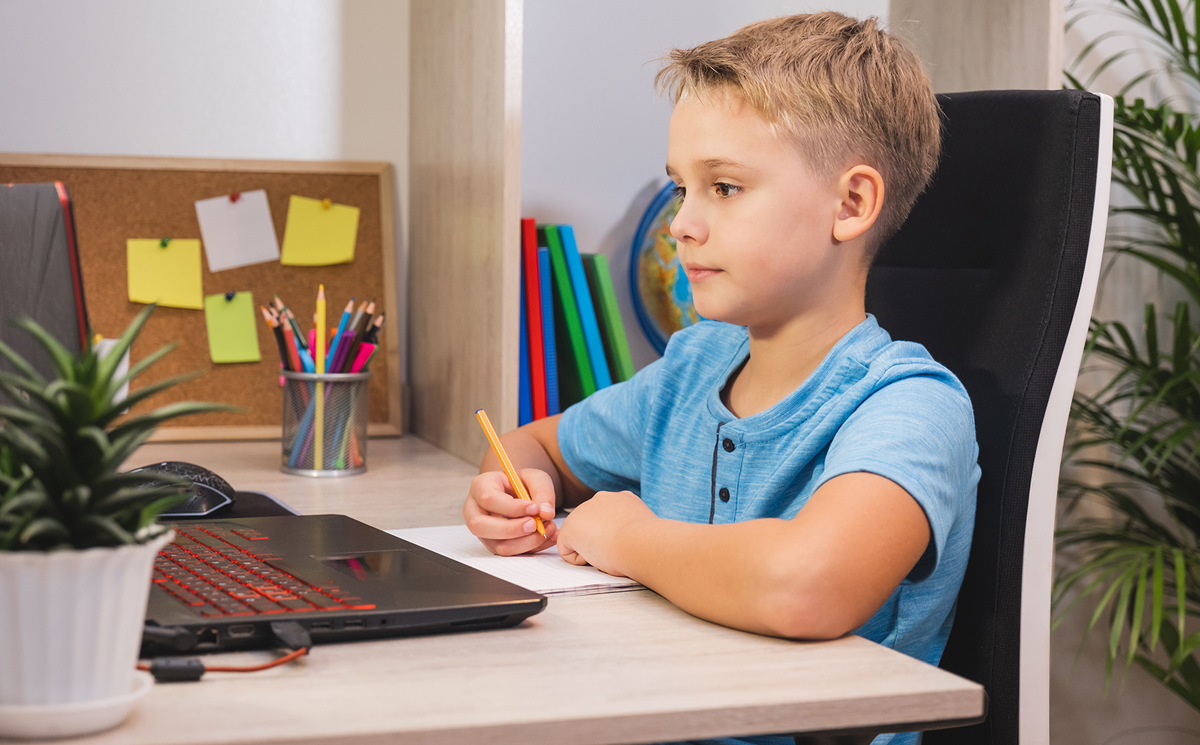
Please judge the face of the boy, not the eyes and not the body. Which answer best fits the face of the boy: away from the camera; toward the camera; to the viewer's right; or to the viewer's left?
to the viewer's left

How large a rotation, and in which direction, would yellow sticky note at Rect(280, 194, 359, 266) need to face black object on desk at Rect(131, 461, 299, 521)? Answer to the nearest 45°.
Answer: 0° — it already faces it

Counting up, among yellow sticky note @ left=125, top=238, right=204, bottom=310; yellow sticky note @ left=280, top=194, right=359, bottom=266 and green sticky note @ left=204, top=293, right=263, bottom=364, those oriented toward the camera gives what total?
3

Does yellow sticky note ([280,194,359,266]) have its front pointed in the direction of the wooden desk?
yes

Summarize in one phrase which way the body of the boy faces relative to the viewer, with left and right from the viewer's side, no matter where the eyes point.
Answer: facing the viewer and to the left of the viewer

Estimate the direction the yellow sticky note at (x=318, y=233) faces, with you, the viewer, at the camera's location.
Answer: facing the viewer

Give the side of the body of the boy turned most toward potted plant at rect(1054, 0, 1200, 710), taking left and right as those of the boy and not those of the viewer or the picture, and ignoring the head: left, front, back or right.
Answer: back

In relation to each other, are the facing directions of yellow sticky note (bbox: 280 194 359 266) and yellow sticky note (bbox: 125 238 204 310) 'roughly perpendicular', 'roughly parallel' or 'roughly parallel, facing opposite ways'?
roughly parallel

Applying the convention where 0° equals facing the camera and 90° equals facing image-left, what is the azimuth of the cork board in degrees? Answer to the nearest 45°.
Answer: approximately 0°
